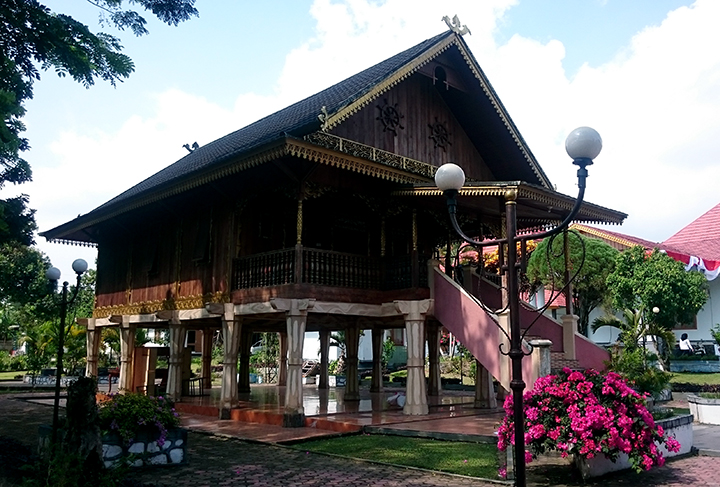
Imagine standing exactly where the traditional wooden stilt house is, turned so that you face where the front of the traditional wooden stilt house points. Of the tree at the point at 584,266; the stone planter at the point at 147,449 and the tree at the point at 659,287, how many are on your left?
2

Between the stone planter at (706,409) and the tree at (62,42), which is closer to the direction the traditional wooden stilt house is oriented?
the stone planter

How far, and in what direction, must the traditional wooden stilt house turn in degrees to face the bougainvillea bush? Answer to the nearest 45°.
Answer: approximately 45° to its right

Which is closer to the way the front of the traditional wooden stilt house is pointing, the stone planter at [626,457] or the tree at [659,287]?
the stone planter

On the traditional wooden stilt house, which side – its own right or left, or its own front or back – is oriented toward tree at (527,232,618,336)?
left

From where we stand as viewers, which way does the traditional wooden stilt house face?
facing the viewer and to the right of the viewer

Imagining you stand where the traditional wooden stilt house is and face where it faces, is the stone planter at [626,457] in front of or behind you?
in front

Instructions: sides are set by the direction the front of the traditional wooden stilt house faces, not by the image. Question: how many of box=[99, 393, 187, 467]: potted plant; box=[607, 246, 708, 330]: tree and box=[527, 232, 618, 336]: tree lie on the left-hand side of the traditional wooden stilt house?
2

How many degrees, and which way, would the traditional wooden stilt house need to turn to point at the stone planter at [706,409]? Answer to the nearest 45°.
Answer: approximately 45° to its left

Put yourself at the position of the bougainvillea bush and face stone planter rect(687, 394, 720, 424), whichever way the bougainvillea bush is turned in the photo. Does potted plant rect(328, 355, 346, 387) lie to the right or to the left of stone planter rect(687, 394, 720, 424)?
left

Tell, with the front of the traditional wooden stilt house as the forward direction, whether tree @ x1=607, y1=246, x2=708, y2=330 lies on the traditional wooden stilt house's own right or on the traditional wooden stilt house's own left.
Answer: on the traditional wooden stilt house's own left

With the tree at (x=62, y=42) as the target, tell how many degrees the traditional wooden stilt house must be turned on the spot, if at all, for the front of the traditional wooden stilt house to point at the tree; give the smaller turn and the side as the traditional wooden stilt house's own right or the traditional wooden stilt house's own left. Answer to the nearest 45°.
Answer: approximately 90° to the traditional wooden stilt house's own right
